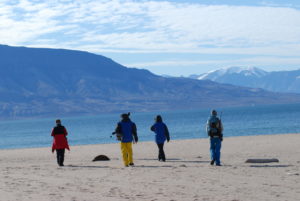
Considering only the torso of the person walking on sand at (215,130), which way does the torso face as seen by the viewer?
away from the camera

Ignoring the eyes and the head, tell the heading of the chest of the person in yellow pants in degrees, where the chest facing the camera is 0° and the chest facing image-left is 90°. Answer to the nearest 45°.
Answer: approximately 180°

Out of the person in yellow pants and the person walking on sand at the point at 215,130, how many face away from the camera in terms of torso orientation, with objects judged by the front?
2

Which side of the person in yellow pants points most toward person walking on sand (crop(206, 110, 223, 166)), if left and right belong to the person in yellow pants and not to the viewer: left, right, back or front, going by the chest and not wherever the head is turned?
right

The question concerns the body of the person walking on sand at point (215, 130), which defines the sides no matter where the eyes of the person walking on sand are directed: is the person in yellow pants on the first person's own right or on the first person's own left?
on the first person's own left
